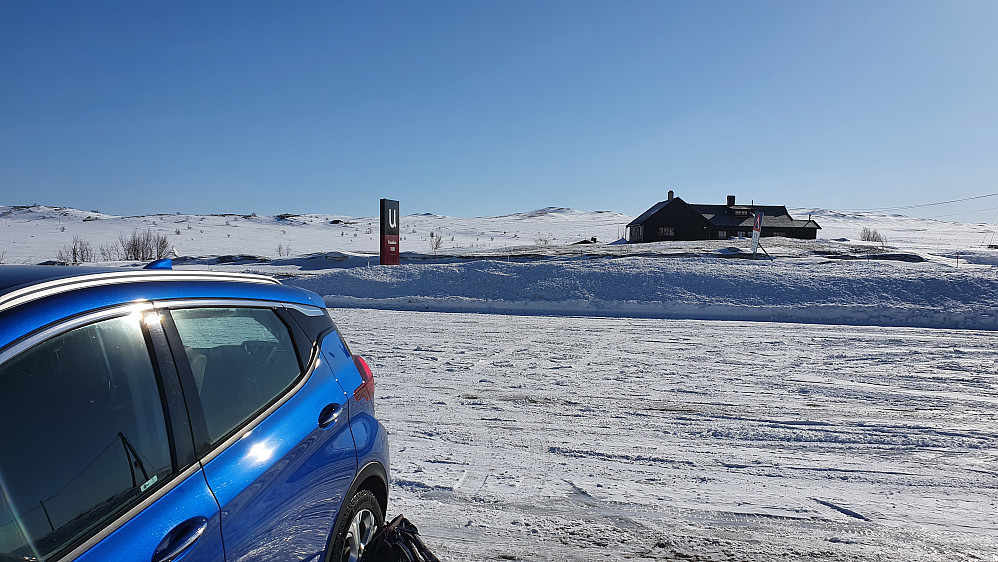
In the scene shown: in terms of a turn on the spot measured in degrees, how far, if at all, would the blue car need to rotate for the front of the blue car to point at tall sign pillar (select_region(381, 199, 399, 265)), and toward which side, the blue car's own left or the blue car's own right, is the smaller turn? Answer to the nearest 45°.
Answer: approximately 135° to the blue car's own right

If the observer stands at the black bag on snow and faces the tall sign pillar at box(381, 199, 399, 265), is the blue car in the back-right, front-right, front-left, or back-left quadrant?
back-left

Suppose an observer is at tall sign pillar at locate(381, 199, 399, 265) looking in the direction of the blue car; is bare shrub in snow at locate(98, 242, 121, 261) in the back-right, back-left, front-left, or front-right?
back-right

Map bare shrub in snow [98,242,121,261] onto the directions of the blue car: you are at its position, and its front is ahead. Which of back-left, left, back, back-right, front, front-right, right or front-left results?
back-right

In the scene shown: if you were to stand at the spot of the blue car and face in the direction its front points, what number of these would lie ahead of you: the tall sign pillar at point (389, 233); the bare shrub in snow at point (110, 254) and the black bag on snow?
0

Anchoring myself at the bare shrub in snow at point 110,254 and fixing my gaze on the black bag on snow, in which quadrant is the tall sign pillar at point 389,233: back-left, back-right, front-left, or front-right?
front-left

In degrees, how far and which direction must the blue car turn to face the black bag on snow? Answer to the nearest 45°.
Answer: approximately 180°

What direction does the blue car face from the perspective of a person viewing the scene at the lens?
facing the viewer and to the left of the viewer
